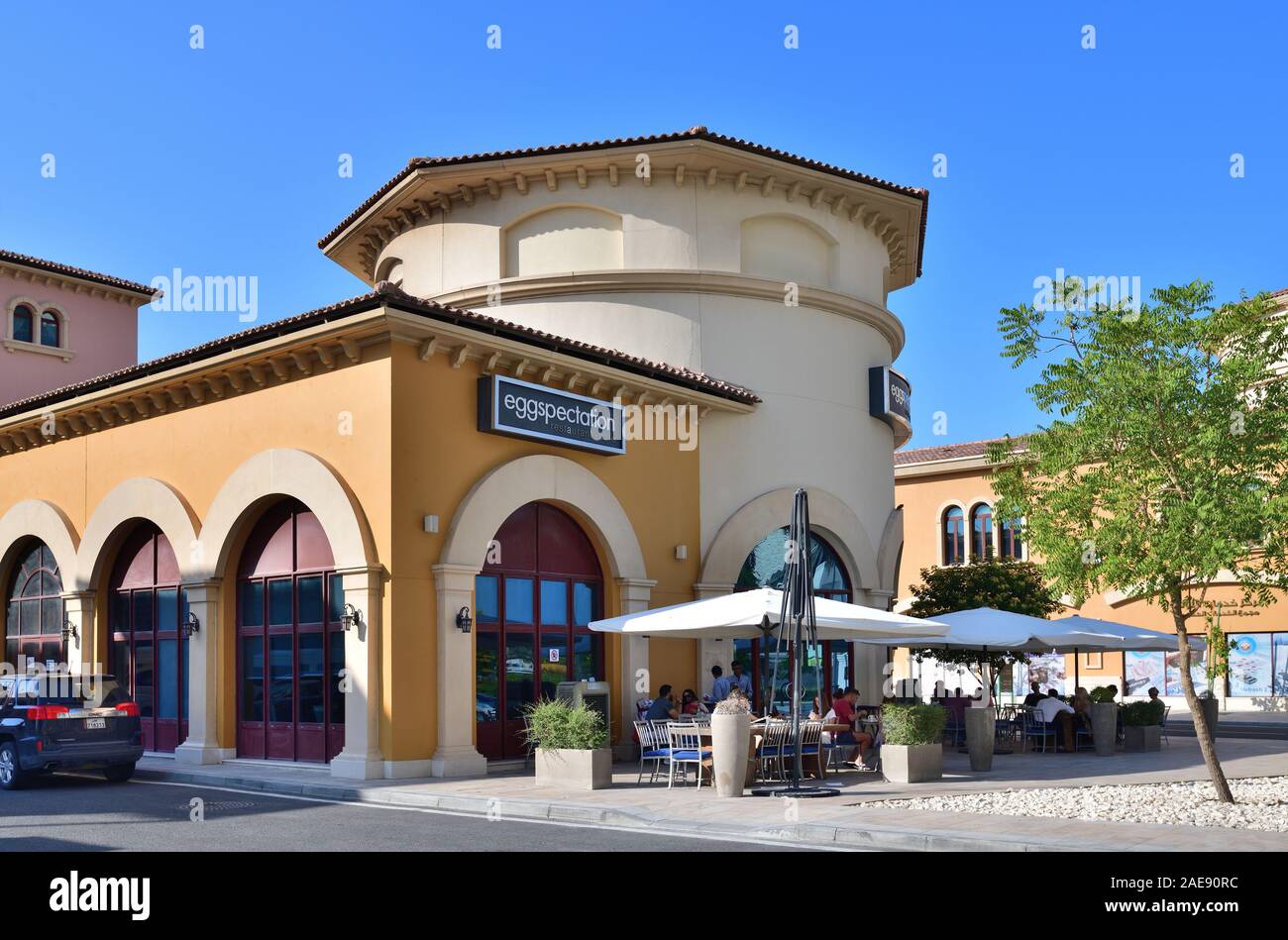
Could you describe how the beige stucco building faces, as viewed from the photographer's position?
facing the viewer and to the right of the viewer

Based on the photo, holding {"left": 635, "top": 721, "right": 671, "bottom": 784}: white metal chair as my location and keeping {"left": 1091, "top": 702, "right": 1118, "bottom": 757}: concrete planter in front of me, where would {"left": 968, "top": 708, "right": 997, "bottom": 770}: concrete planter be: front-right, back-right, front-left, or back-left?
front-right

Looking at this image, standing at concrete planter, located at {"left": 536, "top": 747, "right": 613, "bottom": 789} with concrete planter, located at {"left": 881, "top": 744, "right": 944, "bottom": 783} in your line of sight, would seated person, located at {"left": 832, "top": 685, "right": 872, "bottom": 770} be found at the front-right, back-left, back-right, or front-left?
front-left

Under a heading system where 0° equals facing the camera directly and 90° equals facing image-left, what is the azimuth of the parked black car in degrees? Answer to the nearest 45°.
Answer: approximately 135°

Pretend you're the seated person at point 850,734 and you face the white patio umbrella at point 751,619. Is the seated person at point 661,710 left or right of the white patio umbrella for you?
right

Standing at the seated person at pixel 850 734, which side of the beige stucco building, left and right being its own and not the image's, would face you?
front

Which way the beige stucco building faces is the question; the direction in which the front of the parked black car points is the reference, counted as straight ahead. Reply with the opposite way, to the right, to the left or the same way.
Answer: the opposite way
